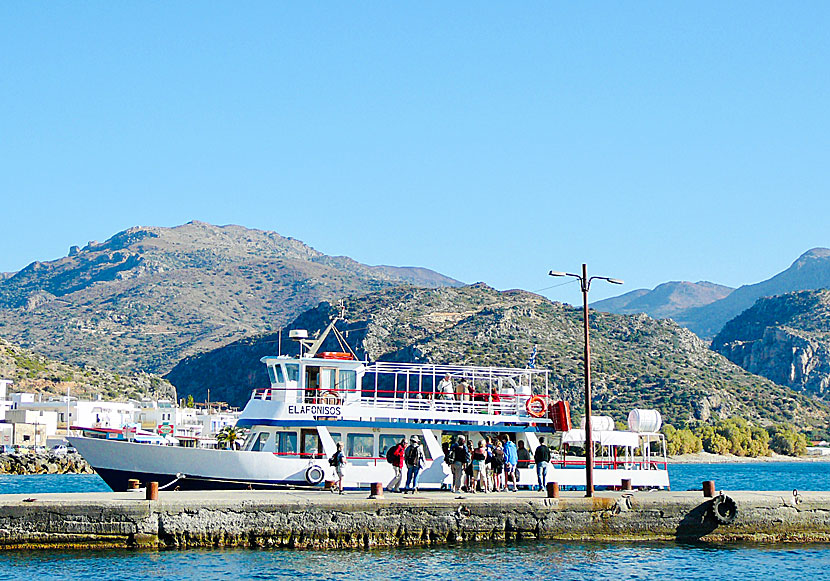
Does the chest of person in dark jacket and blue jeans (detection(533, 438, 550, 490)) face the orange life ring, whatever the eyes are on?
yes

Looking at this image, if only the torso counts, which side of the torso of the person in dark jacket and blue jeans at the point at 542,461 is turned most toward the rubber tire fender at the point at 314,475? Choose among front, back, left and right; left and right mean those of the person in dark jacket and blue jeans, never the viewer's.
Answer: left

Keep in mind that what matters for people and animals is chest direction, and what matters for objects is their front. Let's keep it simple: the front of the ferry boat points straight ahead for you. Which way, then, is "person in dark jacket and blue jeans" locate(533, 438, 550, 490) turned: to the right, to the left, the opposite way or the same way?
to the right

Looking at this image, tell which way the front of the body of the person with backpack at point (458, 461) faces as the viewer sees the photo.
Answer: away from the camera

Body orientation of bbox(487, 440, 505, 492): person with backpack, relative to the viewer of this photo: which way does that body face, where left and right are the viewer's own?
facing away from the viewer

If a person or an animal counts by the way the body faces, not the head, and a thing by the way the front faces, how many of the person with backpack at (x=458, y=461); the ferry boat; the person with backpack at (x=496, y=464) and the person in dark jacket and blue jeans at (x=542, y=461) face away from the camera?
3

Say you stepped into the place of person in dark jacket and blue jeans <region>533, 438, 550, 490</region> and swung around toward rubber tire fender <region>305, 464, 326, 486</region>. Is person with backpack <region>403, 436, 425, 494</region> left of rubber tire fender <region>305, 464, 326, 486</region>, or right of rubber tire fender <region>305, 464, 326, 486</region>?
left

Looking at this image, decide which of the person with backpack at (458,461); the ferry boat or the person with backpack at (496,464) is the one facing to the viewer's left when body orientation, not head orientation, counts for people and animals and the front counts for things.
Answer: the ferry boat

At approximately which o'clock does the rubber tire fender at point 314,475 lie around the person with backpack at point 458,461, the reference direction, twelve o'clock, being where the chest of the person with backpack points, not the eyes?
The rubber tire fender is roughly at 10 o'clock from the person with backpack.

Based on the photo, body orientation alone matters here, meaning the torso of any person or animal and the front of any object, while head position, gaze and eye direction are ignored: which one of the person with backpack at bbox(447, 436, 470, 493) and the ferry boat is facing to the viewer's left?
the ferry boat

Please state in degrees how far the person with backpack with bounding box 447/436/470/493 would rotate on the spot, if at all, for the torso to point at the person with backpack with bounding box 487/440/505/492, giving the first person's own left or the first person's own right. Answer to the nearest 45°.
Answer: approximately 90° to the first person's own right

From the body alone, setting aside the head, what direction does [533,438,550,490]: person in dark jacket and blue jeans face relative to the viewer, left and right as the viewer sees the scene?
facing away from the viewer

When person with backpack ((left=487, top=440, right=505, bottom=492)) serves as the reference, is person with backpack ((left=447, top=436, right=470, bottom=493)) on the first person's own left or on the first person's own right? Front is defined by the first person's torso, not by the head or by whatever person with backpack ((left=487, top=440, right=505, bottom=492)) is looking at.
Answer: on the first person's own left

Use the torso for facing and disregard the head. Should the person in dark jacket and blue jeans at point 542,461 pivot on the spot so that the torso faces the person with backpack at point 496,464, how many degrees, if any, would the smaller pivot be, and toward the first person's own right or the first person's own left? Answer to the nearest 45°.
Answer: approximately 90° to the first person's own left

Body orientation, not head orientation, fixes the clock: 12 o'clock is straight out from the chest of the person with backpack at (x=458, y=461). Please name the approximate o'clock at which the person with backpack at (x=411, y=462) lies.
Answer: the person with backpack at (x=411, y=462) is roughly at 8 o'clock from the person with backpack at (x=458, y=461).
